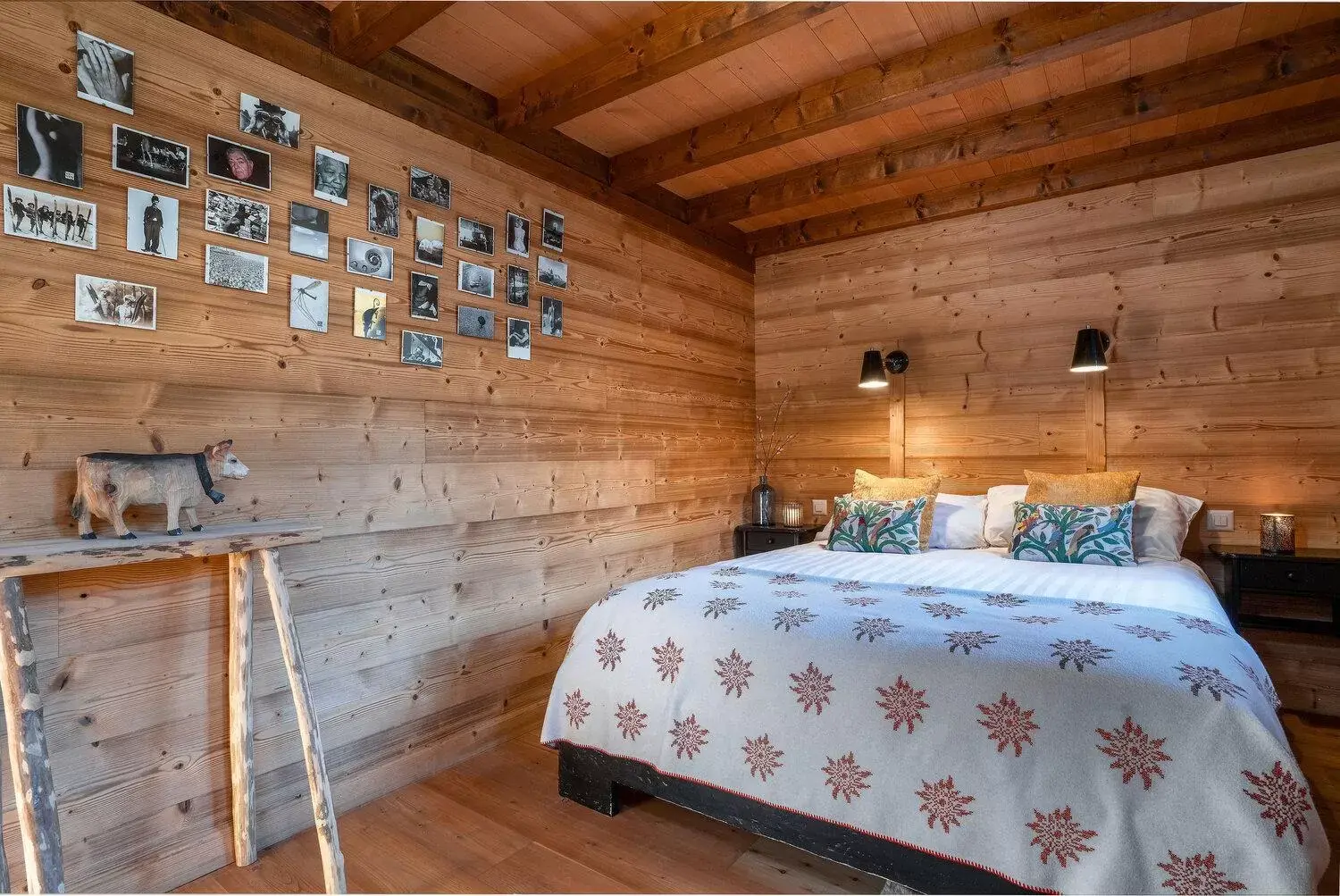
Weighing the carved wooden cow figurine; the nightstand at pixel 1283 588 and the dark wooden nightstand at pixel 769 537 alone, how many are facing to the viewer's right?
1

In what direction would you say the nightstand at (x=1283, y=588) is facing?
toward the camera

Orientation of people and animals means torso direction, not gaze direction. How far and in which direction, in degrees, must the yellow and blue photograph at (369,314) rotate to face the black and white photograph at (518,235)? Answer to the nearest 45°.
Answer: approximately 90° to its left

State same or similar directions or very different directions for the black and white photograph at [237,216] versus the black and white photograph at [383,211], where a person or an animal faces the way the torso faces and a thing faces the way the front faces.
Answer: same or similar directions

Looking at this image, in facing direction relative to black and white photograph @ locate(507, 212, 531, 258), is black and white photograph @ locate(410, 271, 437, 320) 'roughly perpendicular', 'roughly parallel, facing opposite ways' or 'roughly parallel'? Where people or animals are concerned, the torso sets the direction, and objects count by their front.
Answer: roughly parallel

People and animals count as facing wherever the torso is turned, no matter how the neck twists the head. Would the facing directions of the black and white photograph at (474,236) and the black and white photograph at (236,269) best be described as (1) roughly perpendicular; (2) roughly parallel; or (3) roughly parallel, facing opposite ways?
roughly parallel

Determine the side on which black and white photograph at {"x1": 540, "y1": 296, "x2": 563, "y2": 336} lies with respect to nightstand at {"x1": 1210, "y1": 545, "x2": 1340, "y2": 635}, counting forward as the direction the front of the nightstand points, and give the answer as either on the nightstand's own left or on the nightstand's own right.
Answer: on the nightstand's own right

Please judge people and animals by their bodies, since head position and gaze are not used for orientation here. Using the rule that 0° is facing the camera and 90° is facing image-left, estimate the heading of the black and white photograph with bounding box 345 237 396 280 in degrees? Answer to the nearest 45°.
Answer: approximately 315°

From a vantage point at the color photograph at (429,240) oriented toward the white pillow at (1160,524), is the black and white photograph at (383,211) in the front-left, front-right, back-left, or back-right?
back-right

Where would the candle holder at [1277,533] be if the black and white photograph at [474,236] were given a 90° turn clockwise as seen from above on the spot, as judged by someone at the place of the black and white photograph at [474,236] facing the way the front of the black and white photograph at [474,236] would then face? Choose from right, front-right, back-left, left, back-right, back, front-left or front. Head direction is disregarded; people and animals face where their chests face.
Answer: back-left

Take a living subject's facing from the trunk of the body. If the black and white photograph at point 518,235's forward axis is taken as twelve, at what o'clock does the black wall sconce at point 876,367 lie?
The black wall sconce is roughly at 10 o'clock from the black and white photograph.

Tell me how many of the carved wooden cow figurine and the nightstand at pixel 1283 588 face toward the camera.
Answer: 1

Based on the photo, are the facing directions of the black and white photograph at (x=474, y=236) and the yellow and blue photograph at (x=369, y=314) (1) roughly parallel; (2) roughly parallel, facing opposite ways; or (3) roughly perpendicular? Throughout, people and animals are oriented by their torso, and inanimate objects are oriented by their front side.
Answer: roughly parallel

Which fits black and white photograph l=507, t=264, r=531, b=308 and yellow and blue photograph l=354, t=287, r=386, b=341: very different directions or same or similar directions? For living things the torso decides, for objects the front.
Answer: same or similar directions

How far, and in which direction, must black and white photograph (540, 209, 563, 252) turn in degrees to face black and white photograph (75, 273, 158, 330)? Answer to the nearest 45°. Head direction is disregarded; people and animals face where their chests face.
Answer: approximately 90° to its right
